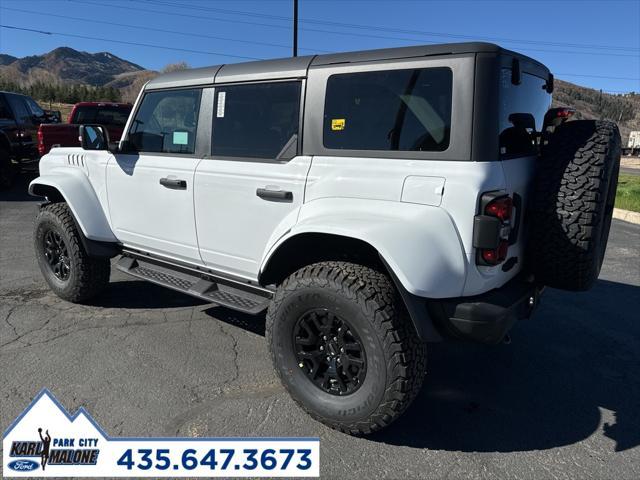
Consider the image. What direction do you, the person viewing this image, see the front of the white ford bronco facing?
facing away from the viewer and to the left of the viewer

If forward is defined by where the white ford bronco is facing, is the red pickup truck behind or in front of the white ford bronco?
in front

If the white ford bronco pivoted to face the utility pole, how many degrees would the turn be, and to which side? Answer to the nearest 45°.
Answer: approximately 45° to its right

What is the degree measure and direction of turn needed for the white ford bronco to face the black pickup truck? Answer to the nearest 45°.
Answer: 0° — it already faces it
